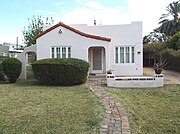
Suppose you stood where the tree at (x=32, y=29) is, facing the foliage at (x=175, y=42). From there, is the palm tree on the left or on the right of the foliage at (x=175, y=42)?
left

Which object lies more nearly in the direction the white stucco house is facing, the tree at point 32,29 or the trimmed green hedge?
the trimmed green hedge

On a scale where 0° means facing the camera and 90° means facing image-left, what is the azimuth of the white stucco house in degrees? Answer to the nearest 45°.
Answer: approximately 0°

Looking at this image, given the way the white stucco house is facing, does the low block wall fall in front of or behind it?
in front

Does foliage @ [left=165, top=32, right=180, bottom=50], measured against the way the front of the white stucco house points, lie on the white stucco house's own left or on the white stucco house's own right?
on the white stucco house's own left

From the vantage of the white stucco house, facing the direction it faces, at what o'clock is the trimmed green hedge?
The trimmed green hedge is roughly at 1 o'clock from the white stucco house.

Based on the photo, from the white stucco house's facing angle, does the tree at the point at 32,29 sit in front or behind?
behind

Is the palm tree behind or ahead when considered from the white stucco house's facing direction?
behind

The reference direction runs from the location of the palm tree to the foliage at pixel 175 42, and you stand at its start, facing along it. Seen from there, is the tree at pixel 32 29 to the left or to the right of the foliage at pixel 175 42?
right

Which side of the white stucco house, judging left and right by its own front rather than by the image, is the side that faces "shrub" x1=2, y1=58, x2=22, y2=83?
right

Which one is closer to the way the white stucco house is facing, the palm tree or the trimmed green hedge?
the trimmed green hedge

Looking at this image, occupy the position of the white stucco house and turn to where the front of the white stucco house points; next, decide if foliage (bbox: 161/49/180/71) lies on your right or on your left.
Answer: on your left

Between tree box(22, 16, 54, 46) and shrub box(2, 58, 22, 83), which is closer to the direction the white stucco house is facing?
the shrub

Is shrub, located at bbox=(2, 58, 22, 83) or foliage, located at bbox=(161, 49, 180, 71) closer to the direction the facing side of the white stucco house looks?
the shrub
